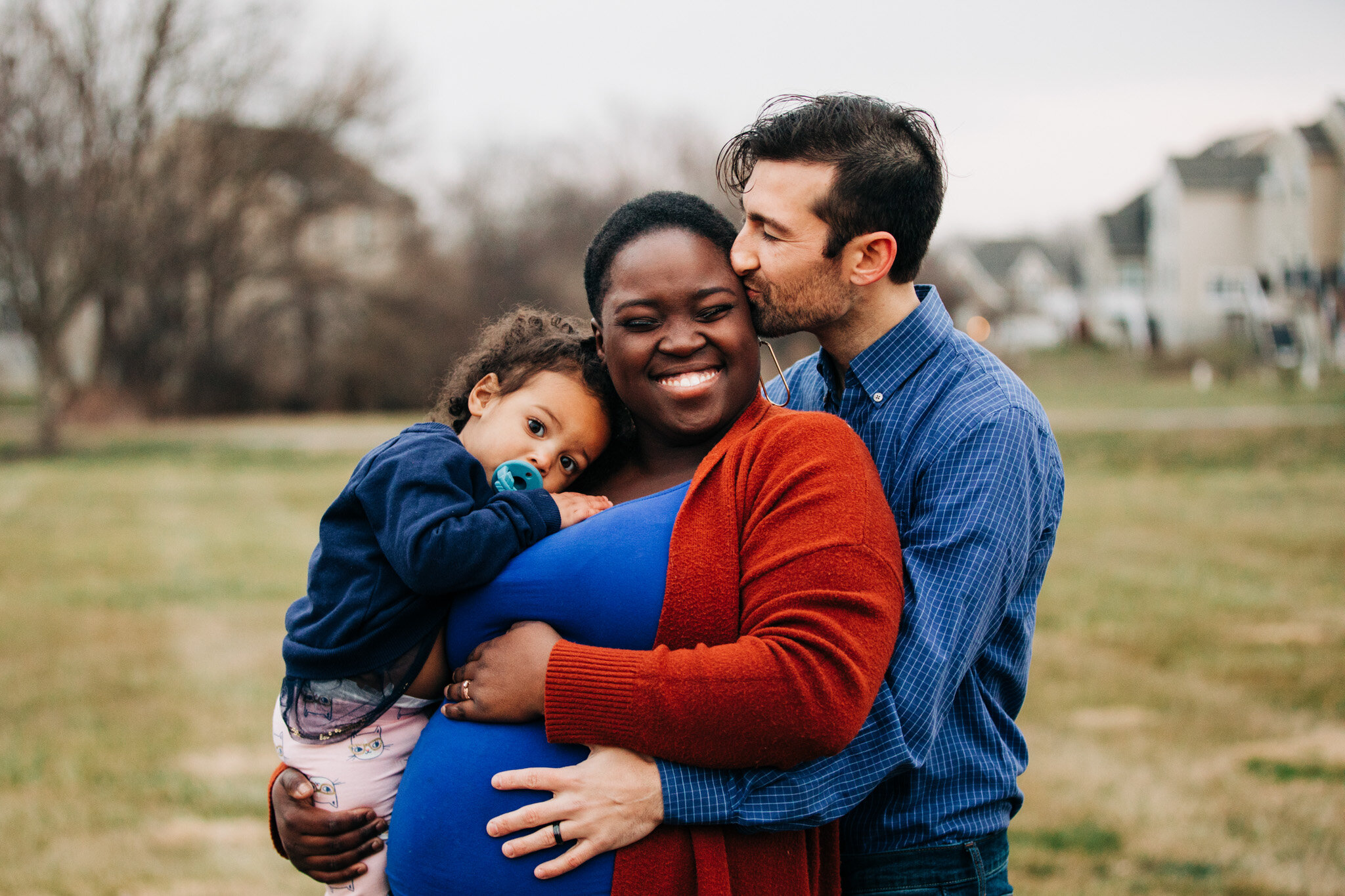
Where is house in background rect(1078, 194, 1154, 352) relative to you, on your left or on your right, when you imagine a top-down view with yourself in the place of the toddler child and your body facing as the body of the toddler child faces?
on your left

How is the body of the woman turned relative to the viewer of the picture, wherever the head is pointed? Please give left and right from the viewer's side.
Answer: facing the viewer and to the left of the viewer

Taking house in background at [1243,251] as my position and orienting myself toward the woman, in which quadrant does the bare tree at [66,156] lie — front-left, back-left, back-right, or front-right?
front-right

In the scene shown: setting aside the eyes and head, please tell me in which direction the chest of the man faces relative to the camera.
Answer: to the viewer's left

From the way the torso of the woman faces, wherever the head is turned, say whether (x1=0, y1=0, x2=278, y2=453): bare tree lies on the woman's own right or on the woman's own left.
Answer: on the woman's own right

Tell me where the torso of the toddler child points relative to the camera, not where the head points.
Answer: to the viewer's right

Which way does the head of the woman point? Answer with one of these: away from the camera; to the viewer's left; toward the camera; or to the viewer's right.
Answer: toward the camera
